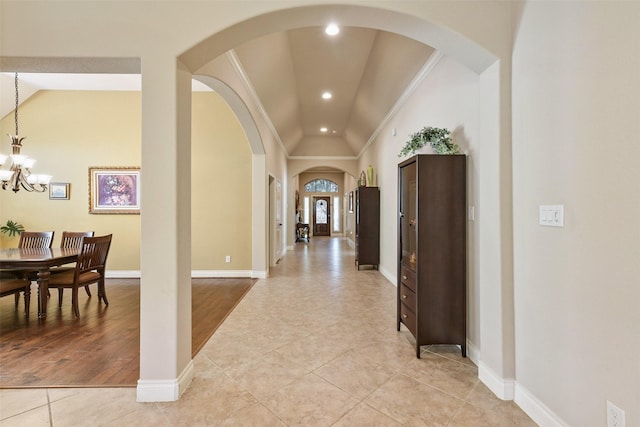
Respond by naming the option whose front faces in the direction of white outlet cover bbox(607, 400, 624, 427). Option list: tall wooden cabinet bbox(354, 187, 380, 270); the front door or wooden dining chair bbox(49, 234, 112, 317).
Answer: the front door

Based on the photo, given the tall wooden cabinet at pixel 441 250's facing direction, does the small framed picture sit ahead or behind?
ahead

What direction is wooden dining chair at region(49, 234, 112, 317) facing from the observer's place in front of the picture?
facing away from the viewer and to the left of the viewer

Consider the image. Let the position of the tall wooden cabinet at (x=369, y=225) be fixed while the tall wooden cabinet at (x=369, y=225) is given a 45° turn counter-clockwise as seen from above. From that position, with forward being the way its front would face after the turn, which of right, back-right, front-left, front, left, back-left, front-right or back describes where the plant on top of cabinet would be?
front-left

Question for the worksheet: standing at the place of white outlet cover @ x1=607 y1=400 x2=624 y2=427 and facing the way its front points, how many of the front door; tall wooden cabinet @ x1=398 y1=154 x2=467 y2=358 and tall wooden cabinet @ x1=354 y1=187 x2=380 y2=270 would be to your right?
3

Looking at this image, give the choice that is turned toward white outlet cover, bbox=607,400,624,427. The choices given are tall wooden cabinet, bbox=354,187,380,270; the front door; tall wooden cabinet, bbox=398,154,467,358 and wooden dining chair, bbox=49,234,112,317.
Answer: the front door

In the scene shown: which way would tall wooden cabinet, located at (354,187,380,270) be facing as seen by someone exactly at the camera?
facing to the left of the viewer

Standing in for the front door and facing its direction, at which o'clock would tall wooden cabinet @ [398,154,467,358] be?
The tall wooden cabinet is roughly at 12 o'clock from the front door.

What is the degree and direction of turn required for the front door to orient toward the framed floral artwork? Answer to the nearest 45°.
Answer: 0° — it already faces it

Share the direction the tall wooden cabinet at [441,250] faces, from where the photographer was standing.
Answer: facing to the left of the viewer

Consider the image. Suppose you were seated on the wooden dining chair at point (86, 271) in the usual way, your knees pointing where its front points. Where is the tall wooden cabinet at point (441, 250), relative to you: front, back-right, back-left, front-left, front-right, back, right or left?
back
